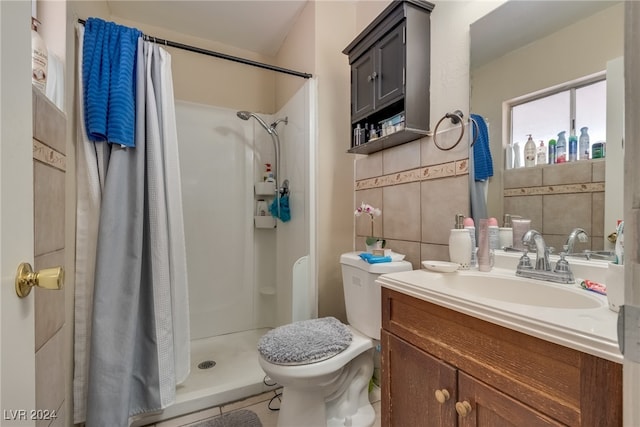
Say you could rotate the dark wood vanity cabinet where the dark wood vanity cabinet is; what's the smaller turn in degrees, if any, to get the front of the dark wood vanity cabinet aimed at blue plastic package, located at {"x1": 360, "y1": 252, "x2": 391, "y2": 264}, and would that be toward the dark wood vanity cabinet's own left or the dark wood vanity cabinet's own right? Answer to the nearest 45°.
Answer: approximately 90° to the dark wood vanity cabinet's own right

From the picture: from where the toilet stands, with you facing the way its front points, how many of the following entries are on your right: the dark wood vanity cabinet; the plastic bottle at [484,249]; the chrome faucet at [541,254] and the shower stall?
1

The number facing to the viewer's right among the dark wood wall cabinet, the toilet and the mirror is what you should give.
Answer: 0

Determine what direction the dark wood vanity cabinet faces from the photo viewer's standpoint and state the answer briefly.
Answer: facing the viewer and to the left of the viewer

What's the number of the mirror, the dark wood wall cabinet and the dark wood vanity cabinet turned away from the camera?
0

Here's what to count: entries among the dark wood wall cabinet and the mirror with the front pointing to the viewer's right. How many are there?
0

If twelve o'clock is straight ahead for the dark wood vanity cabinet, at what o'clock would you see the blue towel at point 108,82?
The blue towel is roughly at 1 o'clock from the dark wood vanity cabinet.

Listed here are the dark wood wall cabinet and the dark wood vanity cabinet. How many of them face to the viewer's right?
0

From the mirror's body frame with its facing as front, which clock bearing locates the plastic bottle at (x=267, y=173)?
The plastic bottle is roughly at 2 o'clock from the mirror.
